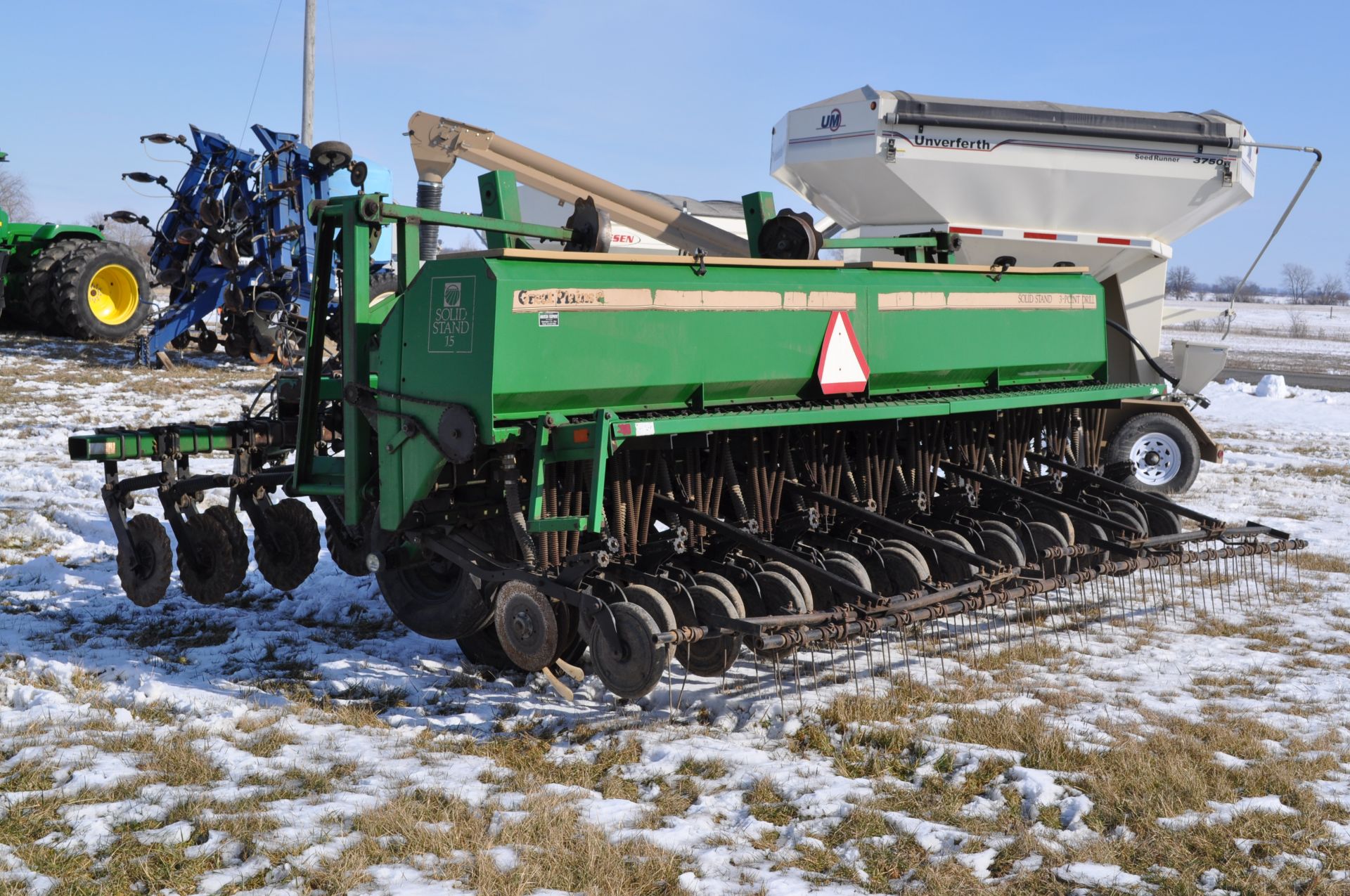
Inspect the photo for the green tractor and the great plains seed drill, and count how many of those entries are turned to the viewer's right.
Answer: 0

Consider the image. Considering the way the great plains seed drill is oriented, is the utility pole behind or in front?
in front

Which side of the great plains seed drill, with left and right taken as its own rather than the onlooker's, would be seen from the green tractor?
front

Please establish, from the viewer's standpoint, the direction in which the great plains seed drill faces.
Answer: facing away from the viewer and to the left of the viewer
